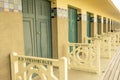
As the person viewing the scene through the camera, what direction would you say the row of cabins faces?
facing the viewer and to the right of the viewer
